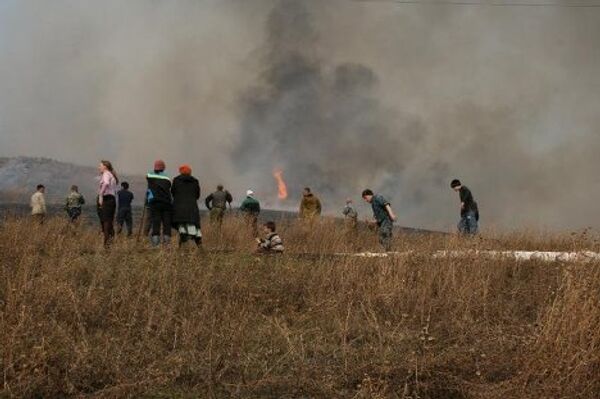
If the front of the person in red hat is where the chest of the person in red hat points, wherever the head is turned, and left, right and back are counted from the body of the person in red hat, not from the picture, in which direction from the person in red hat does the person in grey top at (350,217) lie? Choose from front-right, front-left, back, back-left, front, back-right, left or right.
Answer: front-right

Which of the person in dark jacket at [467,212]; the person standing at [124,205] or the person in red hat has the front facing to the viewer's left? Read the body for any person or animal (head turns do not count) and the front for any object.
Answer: the person in dark jacket

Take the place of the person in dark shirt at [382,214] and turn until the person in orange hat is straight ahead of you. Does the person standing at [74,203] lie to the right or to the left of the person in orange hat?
right

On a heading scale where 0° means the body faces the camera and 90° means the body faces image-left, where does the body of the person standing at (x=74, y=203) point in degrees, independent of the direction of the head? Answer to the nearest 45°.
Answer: approximately 180°

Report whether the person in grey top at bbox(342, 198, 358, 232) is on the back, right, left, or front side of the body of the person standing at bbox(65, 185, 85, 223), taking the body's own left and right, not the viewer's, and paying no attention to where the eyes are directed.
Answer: right

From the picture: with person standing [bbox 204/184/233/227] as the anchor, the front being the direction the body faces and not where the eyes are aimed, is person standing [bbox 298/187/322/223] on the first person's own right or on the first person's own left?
on the first person's own right

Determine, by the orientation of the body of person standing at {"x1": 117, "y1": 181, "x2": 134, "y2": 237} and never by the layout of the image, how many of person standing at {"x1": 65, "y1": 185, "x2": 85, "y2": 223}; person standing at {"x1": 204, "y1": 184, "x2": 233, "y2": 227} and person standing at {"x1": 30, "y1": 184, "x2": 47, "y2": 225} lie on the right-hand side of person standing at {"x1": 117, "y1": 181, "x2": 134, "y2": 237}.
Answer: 1

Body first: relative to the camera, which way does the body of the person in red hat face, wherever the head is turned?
away from the camera

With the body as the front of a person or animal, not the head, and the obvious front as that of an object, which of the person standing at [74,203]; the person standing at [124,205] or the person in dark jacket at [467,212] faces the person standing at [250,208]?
the person in dark jacket

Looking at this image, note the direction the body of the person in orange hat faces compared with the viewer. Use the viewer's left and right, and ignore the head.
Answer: facing away from the viewer

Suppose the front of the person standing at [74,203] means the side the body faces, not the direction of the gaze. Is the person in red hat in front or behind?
behind

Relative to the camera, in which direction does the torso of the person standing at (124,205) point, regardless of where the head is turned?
away from the camera

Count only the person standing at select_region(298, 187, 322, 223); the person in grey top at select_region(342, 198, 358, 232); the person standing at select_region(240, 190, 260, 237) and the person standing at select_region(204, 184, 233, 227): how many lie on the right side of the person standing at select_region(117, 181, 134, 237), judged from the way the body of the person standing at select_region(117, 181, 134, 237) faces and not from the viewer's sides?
4

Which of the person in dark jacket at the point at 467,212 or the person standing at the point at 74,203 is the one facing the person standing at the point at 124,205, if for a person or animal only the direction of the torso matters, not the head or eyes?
the person in dark jacket

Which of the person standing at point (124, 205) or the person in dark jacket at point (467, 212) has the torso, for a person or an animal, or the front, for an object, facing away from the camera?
the person standing
